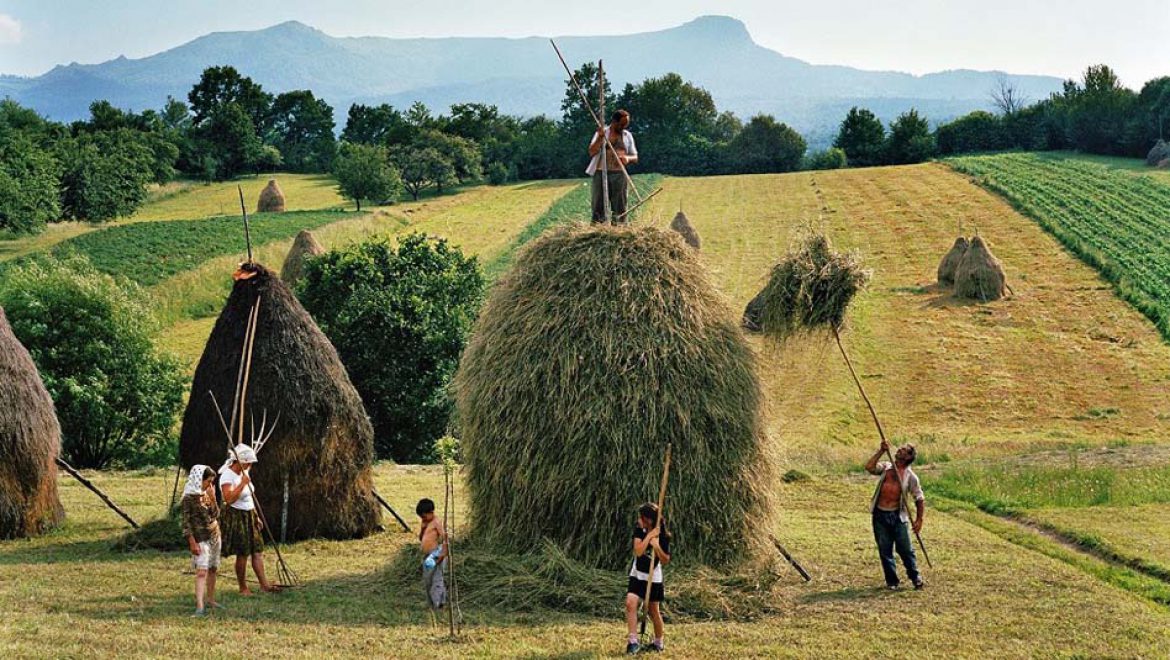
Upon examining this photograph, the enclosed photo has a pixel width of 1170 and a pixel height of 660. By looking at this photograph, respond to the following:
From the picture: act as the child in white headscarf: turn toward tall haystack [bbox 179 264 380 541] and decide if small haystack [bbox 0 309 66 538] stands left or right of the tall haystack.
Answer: left

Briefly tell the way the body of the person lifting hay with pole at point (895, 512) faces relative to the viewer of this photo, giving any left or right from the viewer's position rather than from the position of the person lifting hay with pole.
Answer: facing the viewer and to the left of the viewer

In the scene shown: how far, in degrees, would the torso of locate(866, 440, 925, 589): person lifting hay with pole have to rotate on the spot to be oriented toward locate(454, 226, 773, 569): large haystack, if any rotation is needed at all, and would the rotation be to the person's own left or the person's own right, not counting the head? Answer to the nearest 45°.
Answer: approximately 45° to the person's own right

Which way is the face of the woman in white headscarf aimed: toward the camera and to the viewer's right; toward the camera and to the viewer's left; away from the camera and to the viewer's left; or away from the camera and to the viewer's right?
toward the camera and to the viewer's right

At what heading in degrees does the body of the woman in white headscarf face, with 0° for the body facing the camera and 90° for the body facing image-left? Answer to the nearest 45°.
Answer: approximately 315°

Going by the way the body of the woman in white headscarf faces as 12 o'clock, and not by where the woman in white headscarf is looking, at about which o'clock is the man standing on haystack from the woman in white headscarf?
The man standing on haystack is roughly at 10 o'clock from the woman in white headscarf.

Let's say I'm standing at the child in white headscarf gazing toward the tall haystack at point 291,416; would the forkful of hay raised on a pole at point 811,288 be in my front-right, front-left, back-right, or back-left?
front-right

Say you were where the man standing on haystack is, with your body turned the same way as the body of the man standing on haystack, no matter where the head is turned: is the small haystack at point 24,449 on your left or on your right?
on your right

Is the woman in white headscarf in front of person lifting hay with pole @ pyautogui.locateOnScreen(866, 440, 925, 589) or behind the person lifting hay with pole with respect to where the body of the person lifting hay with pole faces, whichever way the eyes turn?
in front

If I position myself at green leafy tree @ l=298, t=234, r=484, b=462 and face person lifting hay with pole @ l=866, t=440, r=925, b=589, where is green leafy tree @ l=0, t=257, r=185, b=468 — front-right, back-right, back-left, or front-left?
back-right

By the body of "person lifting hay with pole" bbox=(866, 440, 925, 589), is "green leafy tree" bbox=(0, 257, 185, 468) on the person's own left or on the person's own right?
on the person's own right

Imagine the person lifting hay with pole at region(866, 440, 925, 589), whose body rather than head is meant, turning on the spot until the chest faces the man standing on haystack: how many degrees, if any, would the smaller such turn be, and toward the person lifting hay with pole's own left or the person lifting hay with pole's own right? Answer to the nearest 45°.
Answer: approximately 90° to the person lifting hay with pole's own right

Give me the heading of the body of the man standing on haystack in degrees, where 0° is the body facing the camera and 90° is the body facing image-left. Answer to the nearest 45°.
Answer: approximately 0°

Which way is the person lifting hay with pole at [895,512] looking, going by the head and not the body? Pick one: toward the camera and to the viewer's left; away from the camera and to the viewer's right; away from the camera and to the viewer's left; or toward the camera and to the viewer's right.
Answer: toward the camera and to the viewer's left
